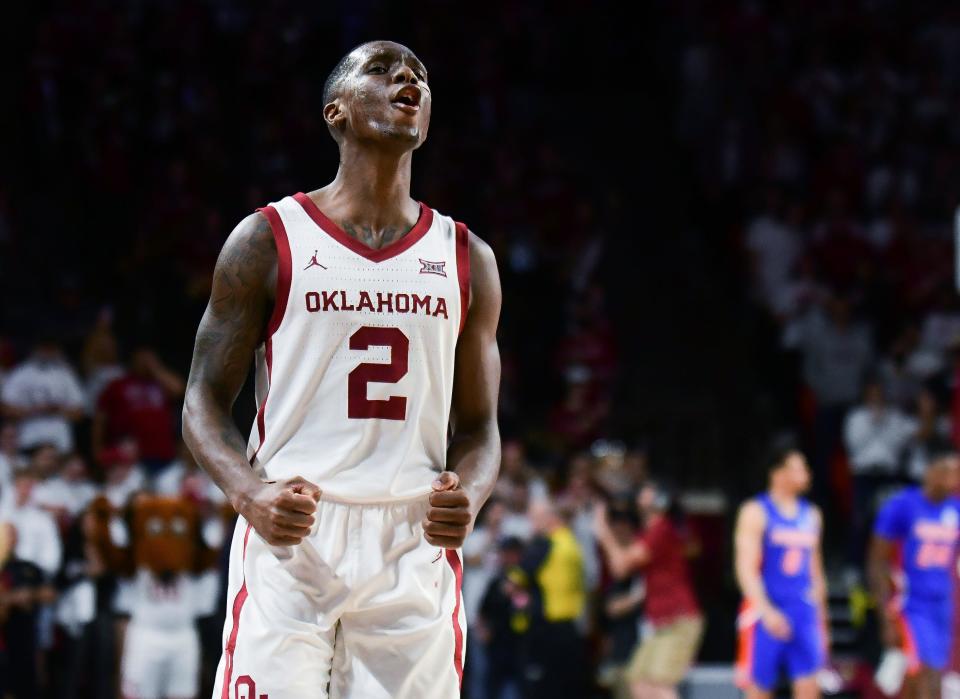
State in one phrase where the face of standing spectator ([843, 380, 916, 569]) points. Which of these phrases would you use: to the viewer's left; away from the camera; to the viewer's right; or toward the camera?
toward the camera

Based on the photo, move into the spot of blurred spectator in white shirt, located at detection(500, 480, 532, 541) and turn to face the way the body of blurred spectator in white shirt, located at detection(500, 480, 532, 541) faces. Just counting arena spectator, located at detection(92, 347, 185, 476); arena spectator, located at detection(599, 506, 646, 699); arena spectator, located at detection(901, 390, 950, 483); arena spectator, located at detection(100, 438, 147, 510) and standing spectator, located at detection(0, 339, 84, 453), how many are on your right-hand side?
3

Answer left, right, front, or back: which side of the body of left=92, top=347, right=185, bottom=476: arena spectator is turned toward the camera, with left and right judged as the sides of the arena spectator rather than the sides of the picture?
front

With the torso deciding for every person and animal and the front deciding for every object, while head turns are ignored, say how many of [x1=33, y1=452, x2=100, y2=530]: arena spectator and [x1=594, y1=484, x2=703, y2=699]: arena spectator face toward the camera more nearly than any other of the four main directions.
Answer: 1

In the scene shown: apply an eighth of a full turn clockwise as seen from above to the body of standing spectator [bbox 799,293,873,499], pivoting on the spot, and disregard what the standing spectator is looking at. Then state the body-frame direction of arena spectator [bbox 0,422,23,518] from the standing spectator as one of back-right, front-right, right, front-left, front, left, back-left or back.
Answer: front

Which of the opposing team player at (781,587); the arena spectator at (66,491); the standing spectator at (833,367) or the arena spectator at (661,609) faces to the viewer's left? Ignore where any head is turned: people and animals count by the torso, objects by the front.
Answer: the arena spectator at (661,609)

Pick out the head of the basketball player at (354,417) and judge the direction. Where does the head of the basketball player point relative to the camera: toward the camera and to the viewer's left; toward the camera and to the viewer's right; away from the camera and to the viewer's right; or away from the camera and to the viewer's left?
toward the camera and to the viewer's right

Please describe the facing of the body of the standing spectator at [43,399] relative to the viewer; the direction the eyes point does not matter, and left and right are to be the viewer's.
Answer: facing the viewer

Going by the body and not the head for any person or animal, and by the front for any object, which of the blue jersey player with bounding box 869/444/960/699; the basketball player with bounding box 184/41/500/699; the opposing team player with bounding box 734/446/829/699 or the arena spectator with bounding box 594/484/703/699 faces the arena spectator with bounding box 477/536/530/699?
the arena spectator with bounding box 594/484/703/699

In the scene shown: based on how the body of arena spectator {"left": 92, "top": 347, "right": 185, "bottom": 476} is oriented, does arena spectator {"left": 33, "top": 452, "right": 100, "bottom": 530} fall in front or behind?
in front

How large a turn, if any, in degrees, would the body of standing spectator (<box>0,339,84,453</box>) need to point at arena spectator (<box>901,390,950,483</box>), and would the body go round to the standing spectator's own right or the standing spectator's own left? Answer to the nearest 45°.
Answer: approximately 90° to the standing spectator's own left

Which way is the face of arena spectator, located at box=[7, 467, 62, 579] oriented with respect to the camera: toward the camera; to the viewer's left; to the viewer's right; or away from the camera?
toward the camera

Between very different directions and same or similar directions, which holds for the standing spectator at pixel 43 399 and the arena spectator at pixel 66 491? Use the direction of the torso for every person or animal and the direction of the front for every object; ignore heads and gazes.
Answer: same or similar directions

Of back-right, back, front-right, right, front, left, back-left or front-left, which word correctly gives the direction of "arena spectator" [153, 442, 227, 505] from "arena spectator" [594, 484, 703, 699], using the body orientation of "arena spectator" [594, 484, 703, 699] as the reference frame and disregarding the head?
front

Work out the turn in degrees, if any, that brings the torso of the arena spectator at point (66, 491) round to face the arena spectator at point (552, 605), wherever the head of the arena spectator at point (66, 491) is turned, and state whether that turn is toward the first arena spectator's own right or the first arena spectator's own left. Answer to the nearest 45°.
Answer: approximately 90° to the first arena spectator's own left

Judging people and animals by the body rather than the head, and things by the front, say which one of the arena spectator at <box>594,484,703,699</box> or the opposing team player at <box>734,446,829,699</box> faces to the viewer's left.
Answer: the arena spectator

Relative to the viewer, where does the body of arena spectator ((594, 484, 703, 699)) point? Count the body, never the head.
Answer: to the viewer's left

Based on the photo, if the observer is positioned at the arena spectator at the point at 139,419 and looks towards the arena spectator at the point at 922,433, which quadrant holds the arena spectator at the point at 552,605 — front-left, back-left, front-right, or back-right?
front-right

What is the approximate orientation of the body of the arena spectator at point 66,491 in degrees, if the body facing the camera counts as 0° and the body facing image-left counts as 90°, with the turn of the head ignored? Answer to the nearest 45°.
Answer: approximately 0°

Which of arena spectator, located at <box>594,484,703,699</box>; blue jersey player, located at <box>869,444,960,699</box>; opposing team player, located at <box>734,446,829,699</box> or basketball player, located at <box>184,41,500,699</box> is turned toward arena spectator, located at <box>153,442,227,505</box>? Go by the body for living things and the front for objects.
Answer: arena spectator, located at <box>594,484,703,699</box>
